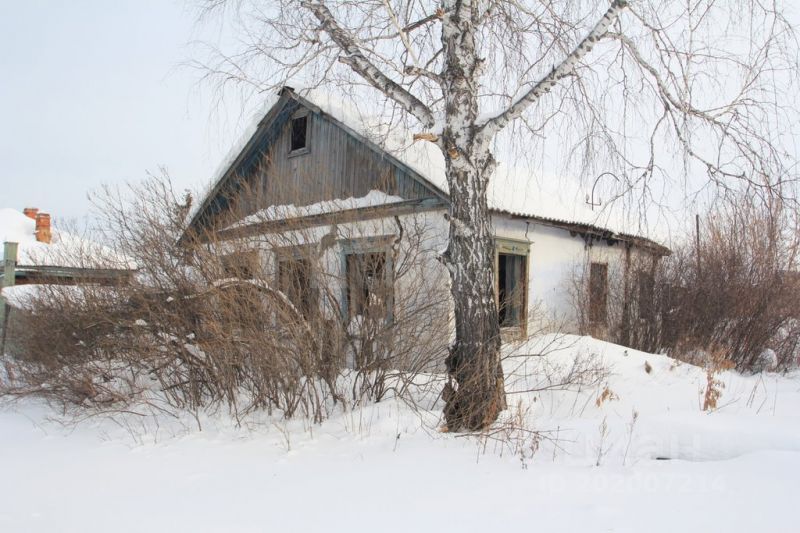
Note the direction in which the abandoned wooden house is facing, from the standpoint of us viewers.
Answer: facing the viewer and to the left of the viewer

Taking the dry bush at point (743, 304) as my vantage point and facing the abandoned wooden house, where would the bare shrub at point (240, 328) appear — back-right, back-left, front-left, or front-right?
front-left

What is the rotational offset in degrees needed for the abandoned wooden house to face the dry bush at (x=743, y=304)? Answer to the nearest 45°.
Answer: approximately 135° to its left

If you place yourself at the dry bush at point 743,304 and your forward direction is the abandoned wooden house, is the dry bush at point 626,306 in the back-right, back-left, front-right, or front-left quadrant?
front-right
